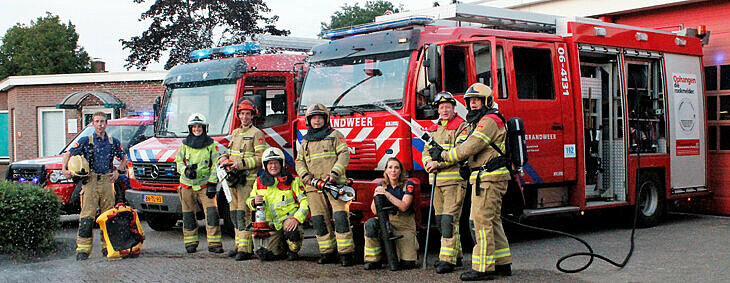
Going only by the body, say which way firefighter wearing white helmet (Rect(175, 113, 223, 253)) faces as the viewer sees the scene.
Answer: toward the camera

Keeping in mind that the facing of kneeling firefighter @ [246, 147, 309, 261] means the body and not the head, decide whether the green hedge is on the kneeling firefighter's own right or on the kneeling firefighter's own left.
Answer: on the kneeling firefighter's own right

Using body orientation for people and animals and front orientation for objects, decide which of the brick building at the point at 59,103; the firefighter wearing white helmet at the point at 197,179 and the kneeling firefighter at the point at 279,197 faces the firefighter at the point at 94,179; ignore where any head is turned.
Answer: the brick building

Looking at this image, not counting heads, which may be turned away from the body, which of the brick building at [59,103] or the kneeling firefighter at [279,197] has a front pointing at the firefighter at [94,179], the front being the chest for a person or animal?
the brick building

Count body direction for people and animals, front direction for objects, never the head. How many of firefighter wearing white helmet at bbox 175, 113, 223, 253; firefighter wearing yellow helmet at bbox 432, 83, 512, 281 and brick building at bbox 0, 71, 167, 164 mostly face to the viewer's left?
1

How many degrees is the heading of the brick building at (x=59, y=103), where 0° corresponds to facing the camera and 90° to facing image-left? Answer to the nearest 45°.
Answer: approximately 0°

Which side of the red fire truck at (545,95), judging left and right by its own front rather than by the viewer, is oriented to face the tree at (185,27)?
right

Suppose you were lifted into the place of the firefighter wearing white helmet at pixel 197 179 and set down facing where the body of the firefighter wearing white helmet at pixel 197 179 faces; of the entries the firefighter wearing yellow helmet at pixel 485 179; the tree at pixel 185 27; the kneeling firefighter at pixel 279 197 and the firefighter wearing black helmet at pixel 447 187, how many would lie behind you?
1

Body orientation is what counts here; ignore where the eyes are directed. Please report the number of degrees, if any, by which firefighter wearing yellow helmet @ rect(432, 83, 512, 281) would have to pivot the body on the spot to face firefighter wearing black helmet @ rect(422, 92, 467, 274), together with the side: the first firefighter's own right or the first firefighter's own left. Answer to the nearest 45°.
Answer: approximately 45° to the first firefighter's own right

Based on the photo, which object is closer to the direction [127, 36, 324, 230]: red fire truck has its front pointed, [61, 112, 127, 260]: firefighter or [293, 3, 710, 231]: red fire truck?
the firefighter

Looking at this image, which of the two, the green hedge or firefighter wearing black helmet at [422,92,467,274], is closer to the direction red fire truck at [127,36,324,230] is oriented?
the green hedge

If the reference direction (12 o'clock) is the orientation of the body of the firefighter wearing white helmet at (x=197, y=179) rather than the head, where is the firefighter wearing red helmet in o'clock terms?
The firefighter wearing red helmet is roughly at 10 o'clock from the firefighter wearing white helmet.

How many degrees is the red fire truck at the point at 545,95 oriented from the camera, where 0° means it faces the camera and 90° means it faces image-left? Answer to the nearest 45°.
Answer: approximately 45°
